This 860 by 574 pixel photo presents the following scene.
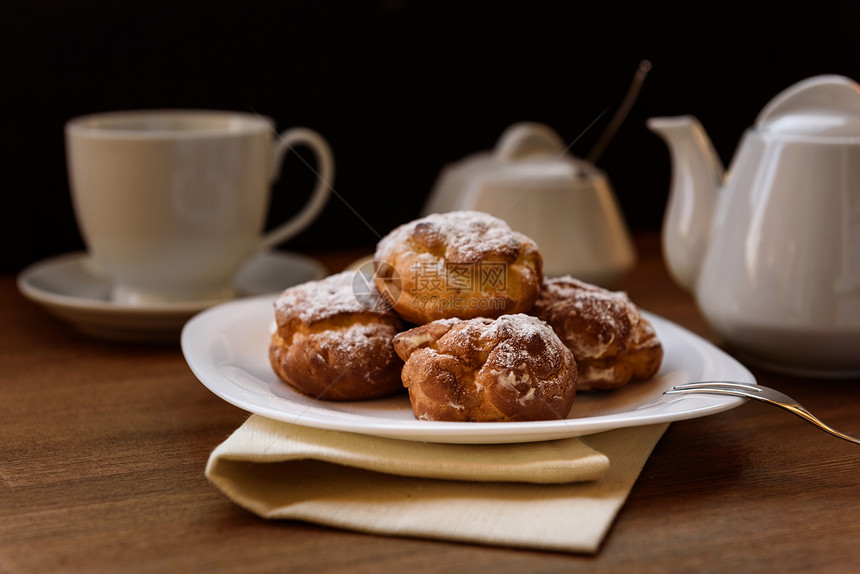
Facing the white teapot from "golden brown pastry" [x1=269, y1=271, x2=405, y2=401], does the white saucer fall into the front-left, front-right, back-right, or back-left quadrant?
back-left

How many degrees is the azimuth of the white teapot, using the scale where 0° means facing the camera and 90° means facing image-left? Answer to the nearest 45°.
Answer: approximately 90°

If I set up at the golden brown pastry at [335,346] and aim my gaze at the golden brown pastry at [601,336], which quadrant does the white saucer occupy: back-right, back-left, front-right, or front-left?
back-left

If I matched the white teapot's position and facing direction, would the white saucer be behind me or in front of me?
in front

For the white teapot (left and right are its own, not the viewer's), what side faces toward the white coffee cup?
front
